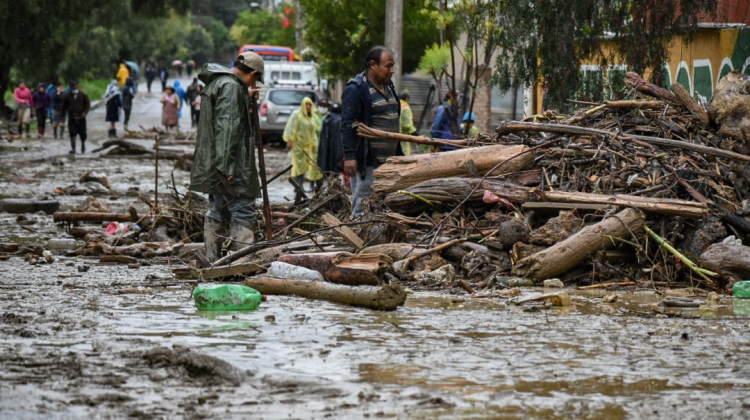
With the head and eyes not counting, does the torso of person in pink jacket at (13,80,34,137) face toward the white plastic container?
yes

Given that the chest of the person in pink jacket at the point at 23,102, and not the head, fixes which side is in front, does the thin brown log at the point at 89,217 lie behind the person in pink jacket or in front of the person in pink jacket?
in front

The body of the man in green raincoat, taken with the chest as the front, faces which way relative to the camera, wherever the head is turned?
to the viewer's right

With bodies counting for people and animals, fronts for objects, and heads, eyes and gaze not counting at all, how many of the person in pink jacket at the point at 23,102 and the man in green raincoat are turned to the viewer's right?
1

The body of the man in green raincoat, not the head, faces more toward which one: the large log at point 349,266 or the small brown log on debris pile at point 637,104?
the small brown log on debris pile

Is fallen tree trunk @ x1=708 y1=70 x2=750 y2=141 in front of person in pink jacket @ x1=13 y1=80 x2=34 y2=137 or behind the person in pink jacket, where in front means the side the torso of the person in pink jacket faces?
in front

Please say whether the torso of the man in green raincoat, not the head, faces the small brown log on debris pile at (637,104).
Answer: yes

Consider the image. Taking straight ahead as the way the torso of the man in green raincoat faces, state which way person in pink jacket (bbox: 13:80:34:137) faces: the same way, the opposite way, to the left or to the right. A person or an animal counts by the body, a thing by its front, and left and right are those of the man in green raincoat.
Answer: to the right

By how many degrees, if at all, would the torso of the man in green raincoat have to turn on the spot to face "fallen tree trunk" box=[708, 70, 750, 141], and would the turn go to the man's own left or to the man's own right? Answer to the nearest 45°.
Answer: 0° — they already face it

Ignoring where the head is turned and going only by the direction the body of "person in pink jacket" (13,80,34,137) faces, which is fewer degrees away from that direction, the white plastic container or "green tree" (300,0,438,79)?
the white plastic container

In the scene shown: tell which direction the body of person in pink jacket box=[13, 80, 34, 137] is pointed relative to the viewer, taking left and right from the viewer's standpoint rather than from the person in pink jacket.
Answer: facing the viewer

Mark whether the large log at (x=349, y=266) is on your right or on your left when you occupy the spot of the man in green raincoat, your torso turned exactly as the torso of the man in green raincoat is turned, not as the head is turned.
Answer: on your right

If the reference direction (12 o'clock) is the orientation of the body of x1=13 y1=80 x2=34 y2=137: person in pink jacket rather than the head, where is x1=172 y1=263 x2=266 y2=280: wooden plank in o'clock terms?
The wooden plank is roughly at 12 o'clock from the person in pink jacket.
